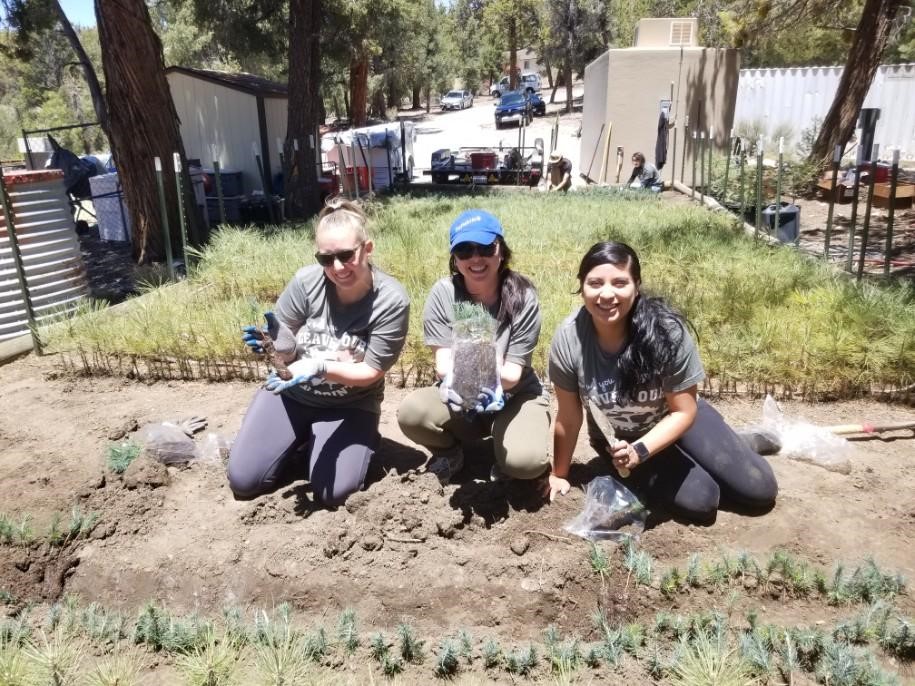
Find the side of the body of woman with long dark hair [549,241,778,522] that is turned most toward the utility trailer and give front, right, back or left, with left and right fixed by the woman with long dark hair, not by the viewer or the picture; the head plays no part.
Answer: back

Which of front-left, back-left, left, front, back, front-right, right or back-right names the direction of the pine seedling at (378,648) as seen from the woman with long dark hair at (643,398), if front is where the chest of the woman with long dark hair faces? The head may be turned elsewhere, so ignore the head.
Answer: front-right

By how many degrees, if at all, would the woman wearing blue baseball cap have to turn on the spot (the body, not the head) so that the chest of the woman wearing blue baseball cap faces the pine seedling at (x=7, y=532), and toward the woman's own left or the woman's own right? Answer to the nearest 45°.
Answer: approximately 90° to the woman's own right

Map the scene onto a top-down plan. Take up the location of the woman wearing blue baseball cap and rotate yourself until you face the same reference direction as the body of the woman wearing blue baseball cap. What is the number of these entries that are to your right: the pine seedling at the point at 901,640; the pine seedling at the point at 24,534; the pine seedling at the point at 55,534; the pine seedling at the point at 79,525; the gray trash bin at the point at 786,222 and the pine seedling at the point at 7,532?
4

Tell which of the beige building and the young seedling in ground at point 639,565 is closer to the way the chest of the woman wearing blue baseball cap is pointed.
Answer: the young seedling in ground

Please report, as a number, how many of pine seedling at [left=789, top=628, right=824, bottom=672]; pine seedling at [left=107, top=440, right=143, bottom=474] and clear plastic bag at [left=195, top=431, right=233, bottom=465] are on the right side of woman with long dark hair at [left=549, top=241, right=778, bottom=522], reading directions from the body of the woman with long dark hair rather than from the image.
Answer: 2

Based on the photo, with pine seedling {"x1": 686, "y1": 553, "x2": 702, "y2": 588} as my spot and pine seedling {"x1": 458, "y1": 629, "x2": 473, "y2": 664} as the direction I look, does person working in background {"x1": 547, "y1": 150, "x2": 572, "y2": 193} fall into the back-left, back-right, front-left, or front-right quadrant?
back-right

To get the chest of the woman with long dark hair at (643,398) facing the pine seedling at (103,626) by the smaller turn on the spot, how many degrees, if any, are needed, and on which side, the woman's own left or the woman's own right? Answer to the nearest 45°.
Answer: approximately 45° to the woman's own right

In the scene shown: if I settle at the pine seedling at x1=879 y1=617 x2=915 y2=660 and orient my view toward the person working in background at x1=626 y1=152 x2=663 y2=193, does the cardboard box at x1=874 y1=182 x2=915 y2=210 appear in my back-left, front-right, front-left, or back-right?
front-right

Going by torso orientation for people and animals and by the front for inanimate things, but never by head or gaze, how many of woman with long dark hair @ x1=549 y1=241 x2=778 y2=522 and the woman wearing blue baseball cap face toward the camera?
2

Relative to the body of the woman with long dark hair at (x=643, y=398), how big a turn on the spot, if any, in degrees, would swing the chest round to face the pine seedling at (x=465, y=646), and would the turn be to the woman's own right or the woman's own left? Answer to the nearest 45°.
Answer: approximately 45° to the woman's own right

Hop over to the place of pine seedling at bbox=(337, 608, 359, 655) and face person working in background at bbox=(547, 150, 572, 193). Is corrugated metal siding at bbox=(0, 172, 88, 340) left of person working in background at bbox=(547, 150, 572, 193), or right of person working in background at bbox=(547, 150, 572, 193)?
left

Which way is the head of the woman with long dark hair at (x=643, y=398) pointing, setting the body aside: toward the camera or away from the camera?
toward the camera

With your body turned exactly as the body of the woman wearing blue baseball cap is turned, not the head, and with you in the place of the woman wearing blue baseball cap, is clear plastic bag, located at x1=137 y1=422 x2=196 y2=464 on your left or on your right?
on your right

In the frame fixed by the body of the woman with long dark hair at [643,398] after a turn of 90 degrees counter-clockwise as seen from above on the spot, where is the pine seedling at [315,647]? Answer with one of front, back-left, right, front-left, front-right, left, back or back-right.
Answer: back-right

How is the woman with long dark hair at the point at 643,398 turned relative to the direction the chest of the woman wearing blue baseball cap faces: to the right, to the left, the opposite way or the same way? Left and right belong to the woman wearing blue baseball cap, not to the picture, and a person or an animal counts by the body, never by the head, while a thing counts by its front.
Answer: the same way

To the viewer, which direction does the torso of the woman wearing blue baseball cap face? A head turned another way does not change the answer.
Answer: toward the camera

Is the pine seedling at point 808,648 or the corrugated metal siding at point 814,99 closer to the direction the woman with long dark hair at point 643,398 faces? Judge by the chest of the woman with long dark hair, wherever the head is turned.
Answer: the pine seedling

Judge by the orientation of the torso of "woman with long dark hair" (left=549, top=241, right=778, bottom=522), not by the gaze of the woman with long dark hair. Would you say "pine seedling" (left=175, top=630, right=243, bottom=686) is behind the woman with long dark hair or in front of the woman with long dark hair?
in front
